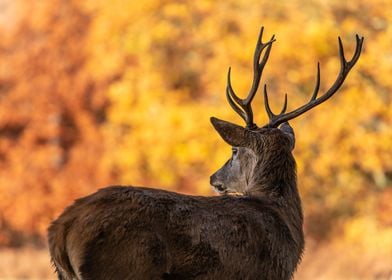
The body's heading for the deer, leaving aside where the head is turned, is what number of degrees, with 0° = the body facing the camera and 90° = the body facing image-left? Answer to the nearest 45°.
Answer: approximately 270°
